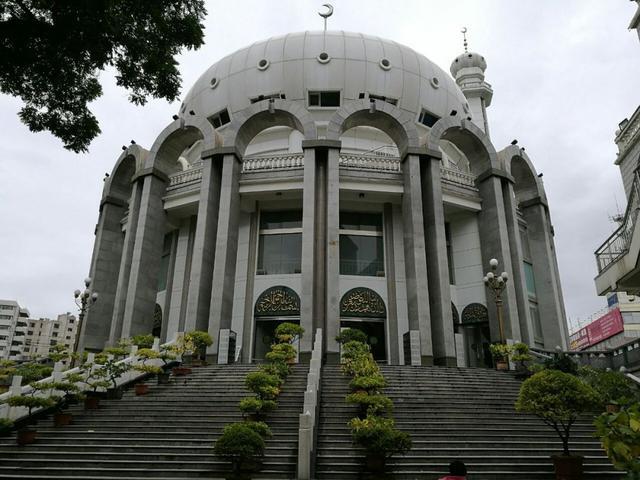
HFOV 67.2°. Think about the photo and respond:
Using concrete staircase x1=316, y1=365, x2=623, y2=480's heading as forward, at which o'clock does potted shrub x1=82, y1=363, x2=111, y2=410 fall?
The potted shrub is roughly at 3 o'clock from the concrete staircase.

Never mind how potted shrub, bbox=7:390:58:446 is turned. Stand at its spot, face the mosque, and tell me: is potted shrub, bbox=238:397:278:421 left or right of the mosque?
right

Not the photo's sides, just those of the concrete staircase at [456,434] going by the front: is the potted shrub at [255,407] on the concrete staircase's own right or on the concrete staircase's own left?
on the concrete staircase's own right

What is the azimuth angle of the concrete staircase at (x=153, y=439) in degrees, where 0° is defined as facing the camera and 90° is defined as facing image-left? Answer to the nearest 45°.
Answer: approximately 0°

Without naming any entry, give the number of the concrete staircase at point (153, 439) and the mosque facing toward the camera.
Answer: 2

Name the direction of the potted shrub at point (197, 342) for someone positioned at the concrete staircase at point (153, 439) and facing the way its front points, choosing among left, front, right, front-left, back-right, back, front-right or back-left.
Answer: back

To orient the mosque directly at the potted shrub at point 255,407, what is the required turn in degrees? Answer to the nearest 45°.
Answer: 0° — it already faces it

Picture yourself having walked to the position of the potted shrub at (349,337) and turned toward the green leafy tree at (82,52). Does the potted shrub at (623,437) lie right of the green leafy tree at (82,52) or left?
left

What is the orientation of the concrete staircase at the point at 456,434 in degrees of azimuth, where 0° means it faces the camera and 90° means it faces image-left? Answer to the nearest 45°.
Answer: approximately 0°

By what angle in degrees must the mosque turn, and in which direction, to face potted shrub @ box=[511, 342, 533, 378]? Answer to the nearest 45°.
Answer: approximately 45° to its left
